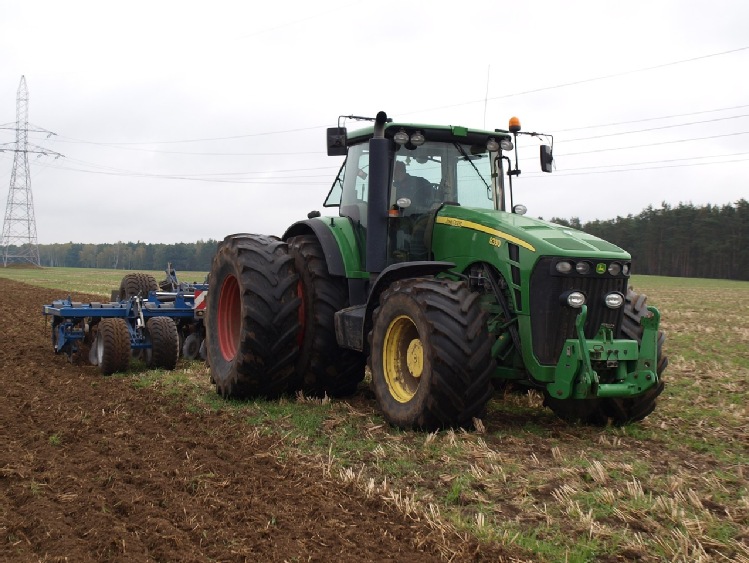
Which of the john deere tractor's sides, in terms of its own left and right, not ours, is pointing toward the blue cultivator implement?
back

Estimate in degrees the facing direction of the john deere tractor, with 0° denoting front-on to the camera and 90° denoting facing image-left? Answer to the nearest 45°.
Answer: approximately 315°
